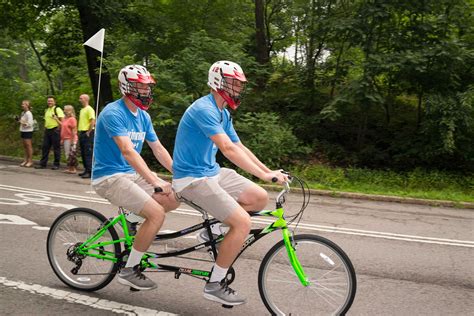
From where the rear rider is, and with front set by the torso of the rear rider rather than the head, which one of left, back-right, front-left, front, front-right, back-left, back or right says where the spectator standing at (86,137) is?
back-left

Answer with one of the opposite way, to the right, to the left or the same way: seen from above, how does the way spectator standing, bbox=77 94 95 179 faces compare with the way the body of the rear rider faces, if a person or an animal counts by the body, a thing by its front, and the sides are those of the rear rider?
to the right

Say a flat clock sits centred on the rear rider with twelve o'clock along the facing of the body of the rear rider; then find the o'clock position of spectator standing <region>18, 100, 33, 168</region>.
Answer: The spectator standing is roughly at 7 o'clock from the rear rider.

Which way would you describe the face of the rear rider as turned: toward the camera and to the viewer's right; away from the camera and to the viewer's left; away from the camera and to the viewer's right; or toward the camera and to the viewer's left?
toward the camera and to the viewer's right

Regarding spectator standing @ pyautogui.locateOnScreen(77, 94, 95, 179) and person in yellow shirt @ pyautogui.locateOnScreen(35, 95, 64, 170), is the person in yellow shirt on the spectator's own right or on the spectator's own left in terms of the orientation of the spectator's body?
on the spectator's own right

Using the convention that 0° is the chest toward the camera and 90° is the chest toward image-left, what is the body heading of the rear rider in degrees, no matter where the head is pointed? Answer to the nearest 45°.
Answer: approximately 315°

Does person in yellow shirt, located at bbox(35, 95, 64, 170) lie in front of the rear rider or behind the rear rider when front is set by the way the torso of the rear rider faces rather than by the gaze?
behind

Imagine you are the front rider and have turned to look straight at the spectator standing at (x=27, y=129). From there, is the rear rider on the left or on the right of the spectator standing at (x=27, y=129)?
left

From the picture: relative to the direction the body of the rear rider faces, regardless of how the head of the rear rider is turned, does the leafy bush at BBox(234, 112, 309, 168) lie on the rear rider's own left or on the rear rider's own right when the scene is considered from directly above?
on the rear rider's own left

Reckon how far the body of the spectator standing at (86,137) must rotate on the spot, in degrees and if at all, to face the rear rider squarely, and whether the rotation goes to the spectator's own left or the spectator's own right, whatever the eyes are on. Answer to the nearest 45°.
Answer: approximately 45° to the spectator's own left

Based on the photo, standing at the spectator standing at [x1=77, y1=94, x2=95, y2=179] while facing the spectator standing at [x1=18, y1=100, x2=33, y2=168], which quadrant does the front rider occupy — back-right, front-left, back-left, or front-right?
back-left

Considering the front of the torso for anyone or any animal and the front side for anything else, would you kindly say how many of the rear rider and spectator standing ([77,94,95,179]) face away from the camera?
0

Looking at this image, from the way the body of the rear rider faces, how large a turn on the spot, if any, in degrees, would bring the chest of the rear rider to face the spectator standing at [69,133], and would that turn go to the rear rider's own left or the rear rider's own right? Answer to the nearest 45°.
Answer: approximately 135° to the rear rider's own left

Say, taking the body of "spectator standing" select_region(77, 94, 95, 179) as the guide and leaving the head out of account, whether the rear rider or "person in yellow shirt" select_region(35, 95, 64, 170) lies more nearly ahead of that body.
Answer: the rear rider

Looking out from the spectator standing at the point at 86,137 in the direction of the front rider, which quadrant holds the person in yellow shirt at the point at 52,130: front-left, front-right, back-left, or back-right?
back-right
